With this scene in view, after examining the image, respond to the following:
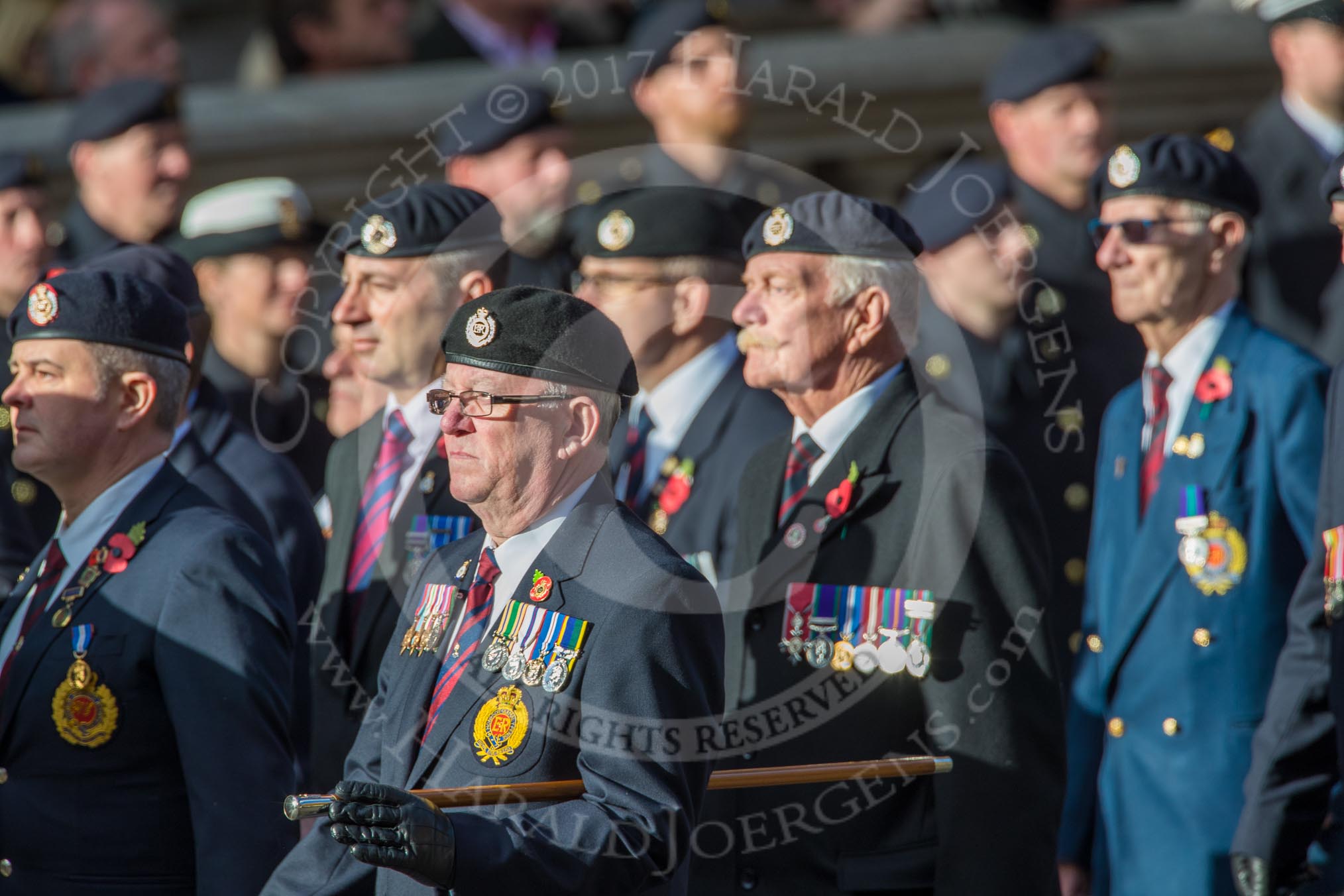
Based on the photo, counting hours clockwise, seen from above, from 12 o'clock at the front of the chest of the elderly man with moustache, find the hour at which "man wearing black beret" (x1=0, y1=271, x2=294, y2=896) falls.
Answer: The man wearing black beret is roughly at 1 o'clock from the elderly man with moustache.

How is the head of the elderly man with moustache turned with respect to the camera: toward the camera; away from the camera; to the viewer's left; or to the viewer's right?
to the viewer's left

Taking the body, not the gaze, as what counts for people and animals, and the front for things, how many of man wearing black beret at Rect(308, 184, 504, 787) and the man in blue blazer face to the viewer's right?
0

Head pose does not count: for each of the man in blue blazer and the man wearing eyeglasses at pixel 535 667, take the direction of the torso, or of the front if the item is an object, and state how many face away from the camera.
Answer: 0

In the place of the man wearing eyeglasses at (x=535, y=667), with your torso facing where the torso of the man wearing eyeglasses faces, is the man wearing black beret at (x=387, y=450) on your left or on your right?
on your right

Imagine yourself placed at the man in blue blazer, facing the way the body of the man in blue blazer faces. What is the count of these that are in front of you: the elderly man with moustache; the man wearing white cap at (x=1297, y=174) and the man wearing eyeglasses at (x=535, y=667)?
2

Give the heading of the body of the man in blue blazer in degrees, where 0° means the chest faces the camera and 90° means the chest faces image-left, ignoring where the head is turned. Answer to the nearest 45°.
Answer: approximately 45°

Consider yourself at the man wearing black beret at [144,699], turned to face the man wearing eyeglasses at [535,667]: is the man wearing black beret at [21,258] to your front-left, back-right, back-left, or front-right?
back-left

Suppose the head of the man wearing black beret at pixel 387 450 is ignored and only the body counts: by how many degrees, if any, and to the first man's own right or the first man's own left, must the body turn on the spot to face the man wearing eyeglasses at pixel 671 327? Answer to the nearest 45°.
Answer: approximately 135° to the first man's own left
